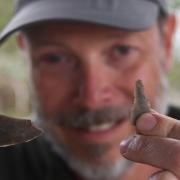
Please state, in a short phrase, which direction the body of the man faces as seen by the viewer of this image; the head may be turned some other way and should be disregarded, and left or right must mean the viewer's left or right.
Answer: facing the viewer
